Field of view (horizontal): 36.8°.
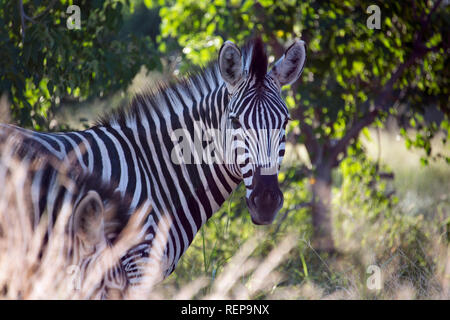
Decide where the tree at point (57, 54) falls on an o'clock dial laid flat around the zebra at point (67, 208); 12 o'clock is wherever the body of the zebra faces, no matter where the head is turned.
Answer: The tree is roughly at 9 o'clock from the zebra.

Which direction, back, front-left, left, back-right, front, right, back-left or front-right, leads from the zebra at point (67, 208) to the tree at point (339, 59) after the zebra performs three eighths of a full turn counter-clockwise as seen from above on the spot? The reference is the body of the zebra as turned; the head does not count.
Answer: right

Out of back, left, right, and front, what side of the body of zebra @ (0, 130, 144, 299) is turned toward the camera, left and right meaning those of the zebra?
right
